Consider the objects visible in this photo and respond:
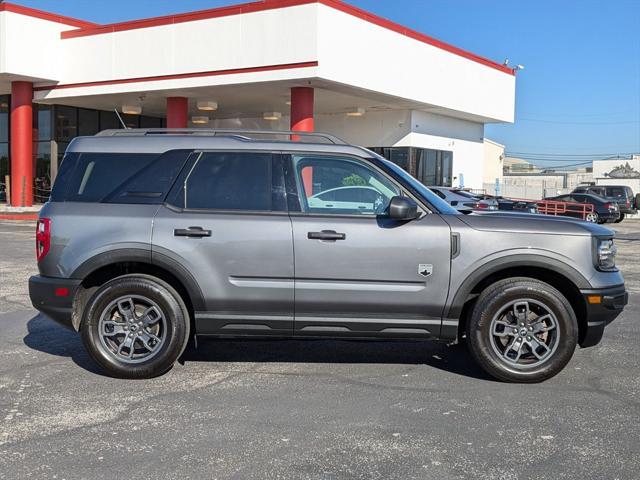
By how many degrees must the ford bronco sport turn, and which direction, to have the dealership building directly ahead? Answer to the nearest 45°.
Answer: approximately 90° to its left

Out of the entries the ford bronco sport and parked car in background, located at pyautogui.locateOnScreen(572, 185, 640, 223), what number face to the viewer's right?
1

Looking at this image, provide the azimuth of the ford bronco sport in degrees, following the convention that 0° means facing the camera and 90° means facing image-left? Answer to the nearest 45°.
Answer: approximately 270°

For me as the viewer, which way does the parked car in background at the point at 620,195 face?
facing away from the viewer and to the left of the viewer

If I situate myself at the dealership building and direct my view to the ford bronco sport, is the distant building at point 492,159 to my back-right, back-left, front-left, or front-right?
back-left

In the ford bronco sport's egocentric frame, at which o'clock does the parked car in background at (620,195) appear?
The parked car in background is roughly at 10 o'clock from the ford bronco sport.

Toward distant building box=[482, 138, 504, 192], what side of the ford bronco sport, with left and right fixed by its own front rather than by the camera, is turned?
left

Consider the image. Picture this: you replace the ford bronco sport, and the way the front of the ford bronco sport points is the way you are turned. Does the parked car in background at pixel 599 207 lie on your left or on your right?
on your left
